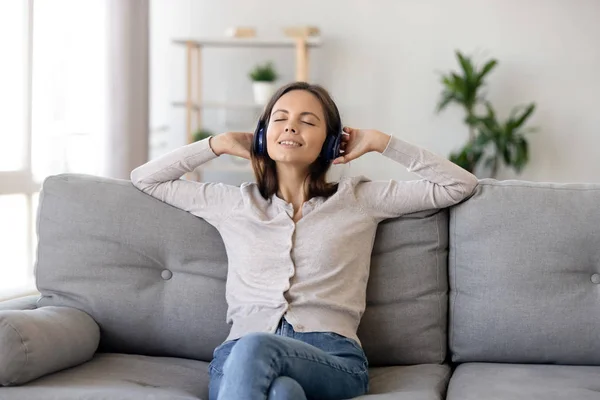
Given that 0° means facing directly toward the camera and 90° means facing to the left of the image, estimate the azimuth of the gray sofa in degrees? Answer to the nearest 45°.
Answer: approximately 0°

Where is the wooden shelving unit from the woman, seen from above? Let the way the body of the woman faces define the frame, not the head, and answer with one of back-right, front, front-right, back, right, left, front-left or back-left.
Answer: back

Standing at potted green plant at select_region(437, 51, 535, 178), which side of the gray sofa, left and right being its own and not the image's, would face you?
back

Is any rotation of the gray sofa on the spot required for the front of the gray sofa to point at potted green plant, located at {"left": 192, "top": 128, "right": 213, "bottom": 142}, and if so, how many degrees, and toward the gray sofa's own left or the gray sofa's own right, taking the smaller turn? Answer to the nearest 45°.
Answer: approximately 180°

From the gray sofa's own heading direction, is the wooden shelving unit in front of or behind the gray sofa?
behind

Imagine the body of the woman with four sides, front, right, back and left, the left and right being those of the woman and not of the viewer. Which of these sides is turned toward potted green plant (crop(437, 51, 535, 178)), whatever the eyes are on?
back

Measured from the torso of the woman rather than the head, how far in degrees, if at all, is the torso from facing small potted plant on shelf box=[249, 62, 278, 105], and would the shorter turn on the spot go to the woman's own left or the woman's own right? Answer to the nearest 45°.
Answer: approximately 180°

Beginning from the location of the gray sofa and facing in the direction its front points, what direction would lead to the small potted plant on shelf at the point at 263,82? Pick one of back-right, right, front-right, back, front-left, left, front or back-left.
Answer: back
